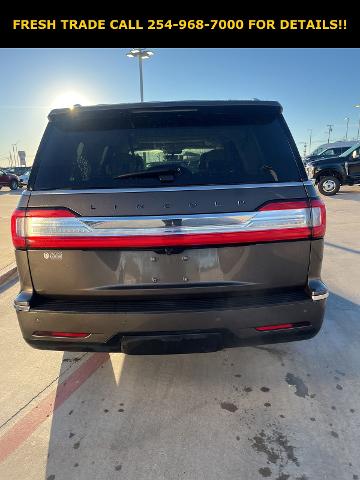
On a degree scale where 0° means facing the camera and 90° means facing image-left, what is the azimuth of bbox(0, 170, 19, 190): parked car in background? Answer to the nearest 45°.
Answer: approximately 270°

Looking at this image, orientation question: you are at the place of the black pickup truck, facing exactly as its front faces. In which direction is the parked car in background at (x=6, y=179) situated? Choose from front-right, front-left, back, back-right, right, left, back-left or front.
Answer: front

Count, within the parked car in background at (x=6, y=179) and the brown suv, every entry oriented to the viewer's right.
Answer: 1

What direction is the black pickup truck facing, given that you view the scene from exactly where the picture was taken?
facing to the left of the viewer

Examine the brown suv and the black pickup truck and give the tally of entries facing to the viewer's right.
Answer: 0

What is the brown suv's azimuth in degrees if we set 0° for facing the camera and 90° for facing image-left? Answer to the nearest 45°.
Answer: approximately 180°

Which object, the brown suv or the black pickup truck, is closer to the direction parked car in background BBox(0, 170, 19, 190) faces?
the black pickup truck

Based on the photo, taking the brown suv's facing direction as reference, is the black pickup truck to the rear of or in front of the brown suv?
in front

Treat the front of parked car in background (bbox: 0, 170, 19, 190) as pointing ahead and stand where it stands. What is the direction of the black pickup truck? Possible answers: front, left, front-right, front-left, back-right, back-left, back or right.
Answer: front-right

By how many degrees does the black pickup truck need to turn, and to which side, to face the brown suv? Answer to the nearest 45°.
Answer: approximately 90° to its left

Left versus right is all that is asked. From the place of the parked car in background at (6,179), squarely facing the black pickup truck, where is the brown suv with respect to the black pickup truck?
right

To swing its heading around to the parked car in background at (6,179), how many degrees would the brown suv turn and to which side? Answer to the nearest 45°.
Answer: approximately 45° to its left

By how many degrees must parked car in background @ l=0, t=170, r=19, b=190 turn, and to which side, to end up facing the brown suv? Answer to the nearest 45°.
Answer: approximately 90° to its right

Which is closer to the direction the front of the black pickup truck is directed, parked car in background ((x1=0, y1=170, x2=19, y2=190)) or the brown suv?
the parked car in background

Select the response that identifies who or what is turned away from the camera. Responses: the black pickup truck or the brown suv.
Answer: the brown suv
